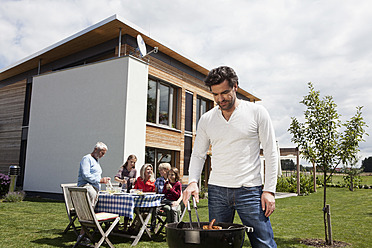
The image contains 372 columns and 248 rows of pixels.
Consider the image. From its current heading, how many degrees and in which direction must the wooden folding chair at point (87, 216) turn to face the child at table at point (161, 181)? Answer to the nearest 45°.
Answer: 0° — it already faces them

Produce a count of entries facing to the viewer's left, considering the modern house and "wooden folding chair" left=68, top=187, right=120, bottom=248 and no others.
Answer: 0

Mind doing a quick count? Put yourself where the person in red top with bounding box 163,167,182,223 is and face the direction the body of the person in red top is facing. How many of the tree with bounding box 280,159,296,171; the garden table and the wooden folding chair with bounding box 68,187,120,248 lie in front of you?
2

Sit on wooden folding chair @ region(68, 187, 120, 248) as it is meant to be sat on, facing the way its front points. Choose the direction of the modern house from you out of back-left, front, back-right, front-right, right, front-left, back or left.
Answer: front-left

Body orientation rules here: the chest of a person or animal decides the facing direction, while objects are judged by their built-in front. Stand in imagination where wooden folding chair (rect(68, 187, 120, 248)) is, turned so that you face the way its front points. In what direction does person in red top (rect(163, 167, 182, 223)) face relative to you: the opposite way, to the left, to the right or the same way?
the opposite way

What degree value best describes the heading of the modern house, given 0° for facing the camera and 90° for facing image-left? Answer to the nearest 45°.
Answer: approximately 315°

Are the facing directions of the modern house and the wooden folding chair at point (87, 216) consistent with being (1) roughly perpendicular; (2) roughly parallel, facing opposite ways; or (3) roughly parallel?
roughly perpendicular

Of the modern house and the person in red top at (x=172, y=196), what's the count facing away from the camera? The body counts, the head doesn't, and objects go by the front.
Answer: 0

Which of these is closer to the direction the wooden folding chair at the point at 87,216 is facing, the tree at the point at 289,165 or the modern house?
the tree

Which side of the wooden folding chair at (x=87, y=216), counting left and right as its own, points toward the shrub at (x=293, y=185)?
front

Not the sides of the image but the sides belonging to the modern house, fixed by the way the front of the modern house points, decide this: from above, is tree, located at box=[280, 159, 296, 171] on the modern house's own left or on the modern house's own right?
on the modern house's own left

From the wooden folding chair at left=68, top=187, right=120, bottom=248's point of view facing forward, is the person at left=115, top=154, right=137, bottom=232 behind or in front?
in front

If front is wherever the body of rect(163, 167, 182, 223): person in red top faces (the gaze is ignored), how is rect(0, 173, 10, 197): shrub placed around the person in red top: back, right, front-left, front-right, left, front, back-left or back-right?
right
